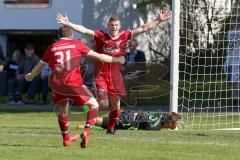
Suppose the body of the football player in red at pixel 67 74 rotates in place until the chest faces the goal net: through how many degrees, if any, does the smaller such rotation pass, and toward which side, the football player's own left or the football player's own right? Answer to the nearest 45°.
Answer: approximately 45° to the football player's own right

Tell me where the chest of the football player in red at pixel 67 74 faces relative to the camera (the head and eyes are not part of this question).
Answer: away from the camera

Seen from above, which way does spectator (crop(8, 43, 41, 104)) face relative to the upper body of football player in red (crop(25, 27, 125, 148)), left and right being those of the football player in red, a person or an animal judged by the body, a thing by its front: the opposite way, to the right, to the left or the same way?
the opposite way

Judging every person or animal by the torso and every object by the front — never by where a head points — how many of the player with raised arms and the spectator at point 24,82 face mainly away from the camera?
0

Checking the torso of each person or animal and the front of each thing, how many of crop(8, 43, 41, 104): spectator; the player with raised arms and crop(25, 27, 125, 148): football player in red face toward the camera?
2

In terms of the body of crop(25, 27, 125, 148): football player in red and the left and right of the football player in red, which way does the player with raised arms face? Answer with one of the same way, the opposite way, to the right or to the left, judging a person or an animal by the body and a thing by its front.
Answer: the opposite way

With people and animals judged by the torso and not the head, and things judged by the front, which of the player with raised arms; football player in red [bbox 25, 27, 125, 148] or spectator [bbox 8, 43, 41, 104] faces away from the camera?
the football player in red

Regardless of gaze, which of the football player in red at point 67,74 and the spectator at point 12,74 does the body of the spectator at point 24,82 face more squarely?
the football player in red
